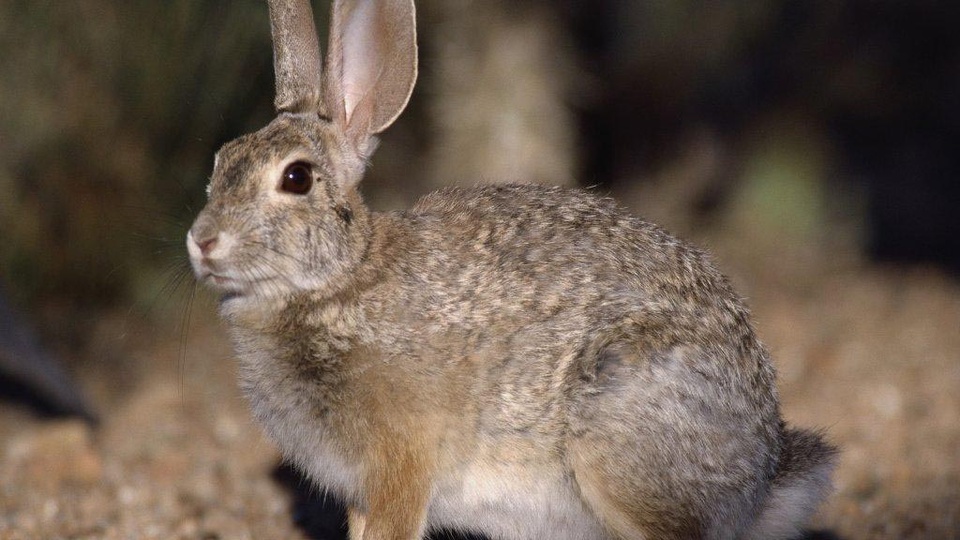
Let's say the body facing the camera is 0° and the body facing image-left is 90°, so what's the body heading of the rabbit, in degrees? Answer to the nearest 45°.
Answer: approximately 90°
